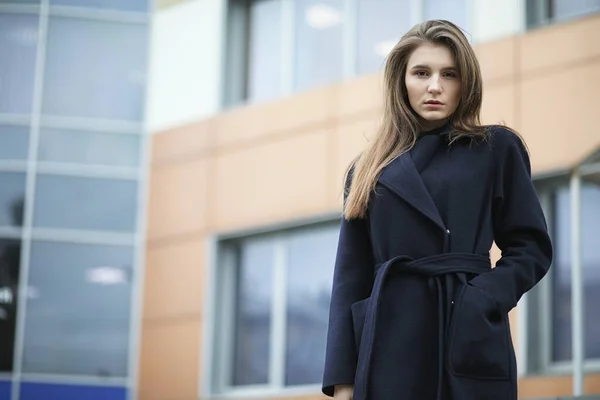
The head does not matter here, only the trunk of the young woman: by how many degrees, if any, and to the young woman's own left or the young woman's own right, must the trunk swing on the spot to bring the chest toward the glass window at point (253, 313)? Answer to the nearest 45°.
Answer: approximately 180°

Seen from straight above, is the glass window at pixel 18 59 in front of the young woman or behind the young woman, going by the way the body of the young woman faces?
behind

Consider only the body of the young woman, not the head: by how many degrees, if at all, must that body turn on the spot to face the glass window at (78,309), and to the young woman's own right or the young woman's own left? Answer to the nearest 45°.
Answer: approximately 180°

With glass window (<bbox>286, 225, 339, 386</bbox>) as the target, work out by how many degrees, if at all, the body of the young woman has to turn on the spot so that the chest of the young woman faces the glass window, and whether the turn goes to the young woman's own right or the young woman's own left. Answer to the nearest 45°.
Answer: approximately 180°

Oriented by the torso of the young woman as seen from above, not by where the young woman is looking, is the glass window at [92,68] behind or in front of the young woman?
behind

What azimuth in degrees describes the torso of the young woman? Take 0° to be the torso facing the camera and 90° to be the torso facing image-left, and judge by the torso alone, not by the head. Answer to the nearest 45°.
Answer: approximately 0°

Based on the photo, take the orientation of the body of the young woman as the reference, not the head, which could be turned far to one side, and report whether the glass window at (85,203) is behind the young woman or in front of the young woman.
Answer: behind

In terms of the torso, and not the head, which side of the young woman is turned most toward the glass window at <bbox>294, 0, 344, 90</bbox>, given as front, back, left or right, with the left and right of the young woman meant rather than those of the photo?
back

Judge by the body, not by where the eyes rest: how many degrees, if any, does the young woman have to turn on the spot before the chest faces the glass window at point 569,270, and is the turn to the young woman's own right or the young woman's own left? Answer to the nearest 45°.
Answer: approximately 180°
